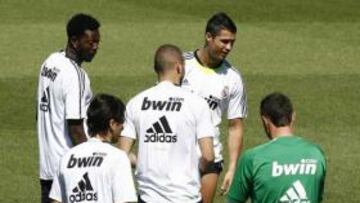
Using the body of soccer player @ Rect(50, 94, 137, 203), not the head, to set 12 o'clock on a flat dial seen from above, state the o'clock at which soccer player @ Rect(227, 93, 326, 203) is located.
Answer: soccer player @ Rect(227, 93, 326, 203) is roughly at 2 o'clock from soccer player @ Rect(50, 94, 137, 203).

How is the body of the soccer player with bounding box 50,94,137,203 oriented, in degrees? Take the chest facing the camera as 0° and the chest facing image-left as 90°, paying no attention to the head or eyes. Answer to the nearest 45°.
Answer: approximately 225°

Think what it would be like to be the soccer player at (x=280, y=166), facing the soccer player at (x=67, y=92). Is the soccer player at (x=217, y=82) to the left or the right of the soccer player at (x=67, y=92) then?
right

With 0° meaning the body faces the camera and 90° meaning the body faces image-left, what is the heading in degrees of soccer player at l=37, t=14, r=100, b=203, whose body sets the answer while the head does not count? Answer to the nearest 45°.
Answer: approximately 270°

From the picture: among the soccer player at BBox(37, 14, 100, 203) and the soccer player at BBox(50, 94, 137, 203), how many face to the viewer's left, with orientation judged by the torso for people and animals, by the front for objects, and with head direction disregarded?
0

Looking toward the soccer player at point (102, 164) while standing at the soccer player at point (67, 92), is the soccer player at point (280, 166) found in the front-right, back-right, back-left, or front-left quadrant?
front-left

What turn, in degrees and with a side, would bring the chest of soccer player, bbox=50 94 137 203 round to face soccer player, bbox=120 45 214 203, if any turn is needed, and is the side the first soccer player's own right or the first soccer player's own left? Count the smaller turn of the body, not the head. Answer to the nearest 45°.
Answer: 0° — they already face them

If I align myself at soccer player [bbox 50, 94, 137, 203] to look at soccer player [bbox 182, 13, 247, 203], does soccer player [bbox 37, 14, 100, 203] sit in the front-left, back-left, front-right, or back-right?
front-left

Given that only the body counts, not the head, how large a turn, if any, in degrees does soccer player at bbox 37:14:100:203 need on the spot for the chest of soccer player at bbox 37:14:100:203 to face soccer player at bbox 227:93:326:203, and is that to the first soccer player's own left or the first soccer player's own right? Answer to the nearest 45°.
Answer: approximately 45° to the first soccer player's own right
